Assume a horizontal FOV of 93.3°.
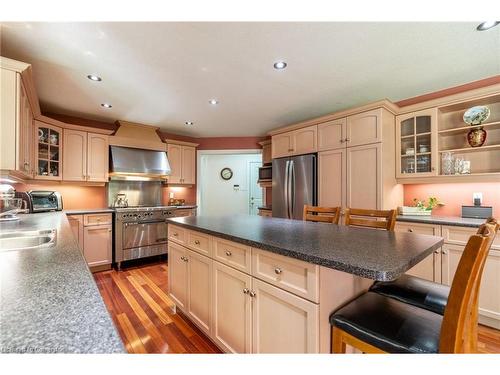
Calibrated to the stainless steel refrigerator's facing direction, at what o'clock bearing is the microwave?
The microwave is roughly at 3 o'clock from the stainless steel refrigerator.

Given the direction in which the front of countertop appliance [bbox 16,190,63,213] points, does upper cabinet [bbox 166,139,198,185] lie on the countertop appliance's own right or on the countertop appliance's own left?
on the countertop appliance's own left

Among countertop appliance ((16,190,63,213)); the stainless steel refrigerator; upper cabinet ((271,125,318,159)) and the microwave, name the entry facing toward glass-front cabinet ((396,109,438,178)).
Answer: the countertop appliance

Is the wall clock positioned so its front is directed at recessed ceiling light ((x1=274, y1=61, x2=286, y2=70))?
yes

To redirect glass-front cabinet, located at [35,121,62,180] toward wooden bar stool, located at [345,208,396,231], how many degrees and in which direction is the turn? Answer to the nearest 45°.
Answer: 0° — it already faces it

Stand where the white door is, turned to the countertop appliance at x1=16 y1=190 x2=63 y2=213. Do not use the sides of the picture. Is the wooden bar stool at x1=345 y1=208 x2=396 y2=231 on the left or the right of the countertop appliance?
left

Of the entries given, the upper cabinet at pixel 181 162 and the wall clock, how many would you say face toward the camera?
2

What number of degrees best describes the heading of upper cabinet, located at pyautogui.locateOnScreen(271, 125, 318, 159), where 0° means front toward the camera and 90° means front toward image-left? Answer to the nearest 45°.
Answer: approximately 45°

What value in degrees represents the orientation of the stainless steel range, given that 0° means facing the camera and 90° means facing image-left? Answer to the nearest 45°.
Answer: approximately 315°
